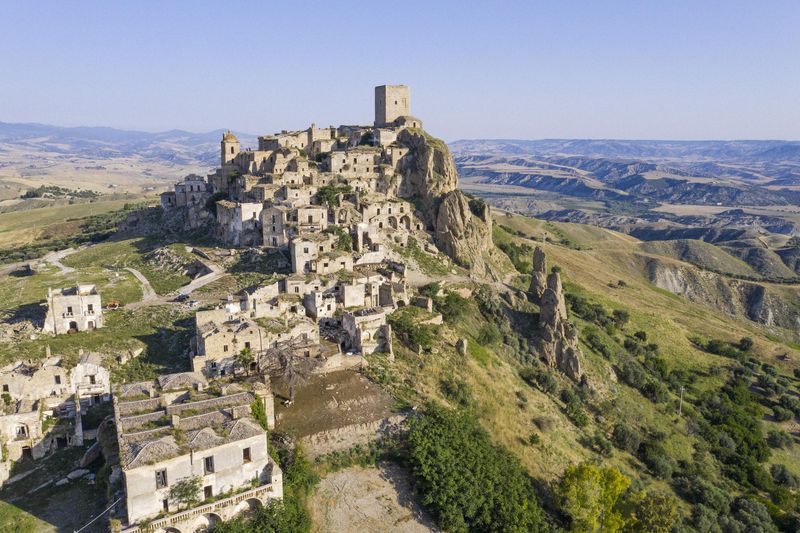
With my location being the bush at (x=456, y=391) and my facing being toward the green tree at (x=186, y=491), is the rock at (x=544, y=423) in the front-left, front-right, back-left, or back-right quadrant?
back-left

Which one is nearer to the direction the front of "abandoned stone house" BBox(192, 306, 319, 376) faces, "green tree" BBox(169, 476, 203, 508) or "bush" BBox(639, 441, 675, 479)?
the green tree

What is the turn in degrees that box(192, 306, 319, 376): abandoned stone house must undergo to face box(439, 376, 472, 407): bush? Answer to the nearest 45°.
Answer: approximately 90° to its left

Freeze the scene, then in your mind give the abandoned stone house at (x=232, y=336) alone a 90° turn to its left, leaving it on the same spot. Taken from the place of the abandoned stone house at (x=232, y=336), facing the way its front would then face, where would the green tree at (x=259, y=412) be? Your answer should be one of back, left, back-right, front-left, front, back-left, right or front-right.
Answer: right

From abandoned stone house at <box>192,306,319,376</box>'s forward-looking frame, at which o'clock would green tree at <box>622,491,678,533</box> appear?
The green tree is roughly at 10 o'clock from the abandoned stone house.

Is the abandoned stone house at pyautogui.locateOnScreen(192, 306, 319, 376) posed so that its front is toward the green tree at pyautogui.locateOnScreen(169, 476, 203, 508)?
yes

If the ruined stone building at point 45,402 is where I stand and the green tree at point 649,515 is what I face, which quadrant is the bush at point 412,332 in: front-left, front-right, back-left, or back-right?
front-left

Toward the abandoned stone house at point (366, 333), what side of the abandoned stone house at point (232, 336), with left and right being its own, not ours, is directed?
left

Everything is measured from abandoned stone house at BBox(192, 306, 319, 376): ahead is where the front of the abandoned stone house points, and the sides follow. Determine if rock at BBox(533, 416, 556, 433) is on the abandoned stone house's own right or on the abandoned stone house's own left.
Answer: on the abandoned stone house's own left

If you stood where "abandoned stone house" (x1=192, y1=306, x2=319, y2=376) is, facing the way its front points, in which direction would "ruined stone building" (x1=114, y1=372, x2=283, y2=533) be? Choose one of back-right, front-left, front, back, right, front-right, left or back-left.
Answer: front

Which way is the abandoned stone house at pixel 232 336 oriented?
toward the camera
